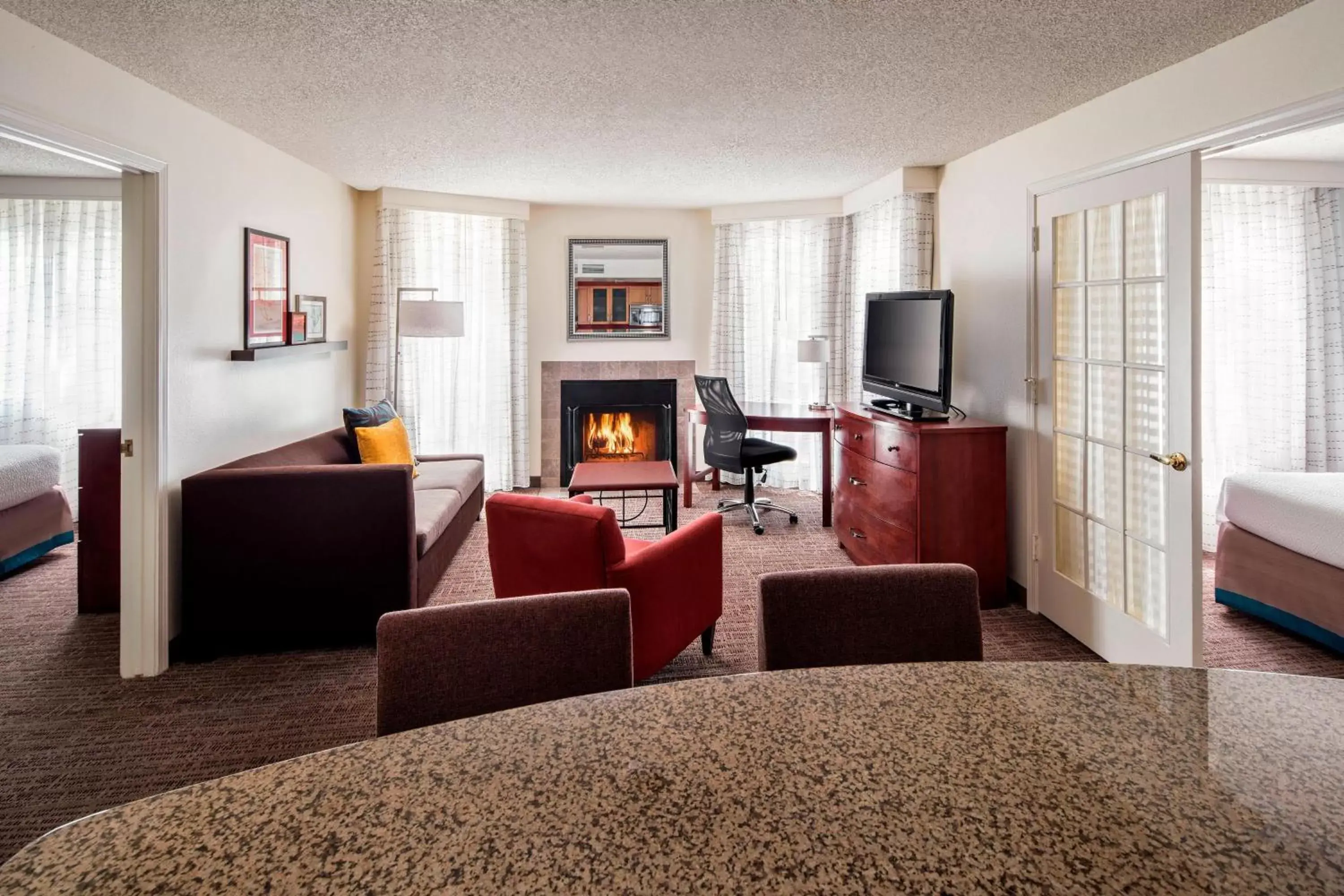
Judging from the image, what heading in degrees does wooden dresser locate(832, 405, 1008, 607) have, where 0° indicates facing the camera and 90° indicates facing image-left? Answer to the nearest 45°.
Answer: approximately 45°

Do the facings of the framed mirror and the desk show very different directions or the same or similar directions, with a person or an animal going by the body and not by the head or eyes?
same or similar directions

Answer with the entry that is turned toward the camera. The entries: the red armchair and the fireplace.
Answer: the fireplace

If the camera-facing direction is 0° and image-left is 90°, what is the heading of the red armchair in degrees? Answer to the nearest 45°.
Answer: approximately 225°

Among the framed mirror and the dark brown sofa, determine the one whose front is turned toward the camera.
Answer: the framed mirror

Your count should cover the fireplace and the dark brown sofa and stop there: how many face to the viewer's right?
1

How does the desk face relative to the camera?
toward the camera

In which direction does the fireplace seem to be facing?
toward the camera

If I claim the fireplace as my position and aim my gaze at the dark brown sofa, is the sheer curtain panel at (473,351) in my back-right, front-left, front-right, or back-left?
front-right

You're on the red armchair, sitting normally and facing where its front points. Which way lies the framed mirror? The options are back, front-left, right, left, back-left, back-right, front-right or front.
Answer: front-left

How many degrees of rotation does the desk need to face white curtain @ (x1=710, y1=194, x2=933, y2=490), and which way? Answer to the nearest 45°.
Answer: approximately 180°
